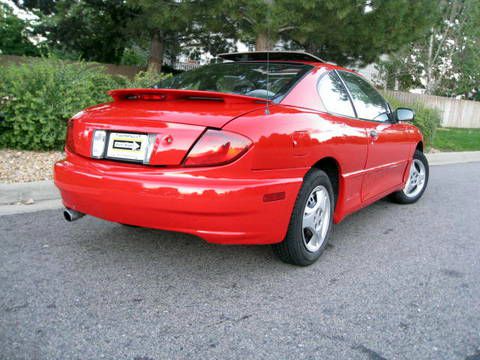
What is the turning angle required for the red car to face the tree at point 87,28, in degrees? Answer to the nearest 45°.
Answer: approximately 45° to its left

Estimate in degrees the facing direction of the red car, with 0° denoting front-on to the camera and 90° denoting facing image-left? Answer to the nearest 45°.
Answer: approximately 225°

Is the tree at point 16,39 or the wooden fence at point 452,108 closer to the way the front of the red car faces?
the wooden fence

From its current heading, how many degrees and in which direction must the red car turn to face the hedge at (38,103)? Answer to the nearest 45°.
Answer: approximately 90° to its left

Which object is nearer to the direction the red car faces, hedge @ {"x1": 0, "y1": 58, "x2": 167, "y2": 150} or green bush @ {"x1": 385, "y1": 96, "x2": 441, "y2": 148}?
the green bush

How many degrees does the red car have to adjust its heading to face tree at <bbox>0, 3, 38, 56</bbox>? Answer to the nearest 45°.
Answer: approximately 90° to its left

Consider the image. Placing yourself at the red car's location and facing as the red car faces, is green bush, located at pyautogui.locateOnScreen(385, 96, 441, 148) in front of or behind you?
in front

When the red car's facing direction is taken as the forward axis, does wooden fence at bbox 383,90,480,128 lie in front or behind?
in front

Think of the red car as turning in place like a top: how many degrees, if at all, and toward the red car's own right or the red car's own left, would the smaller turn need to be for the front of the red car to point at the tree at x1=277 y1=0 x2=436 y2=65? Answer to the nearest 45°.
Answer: approximately 45° to the red car's own left

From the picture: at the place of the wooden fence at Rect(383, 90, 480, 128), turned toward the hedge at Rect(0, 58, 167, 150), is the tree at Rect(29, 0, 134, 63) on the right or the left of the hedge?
right
